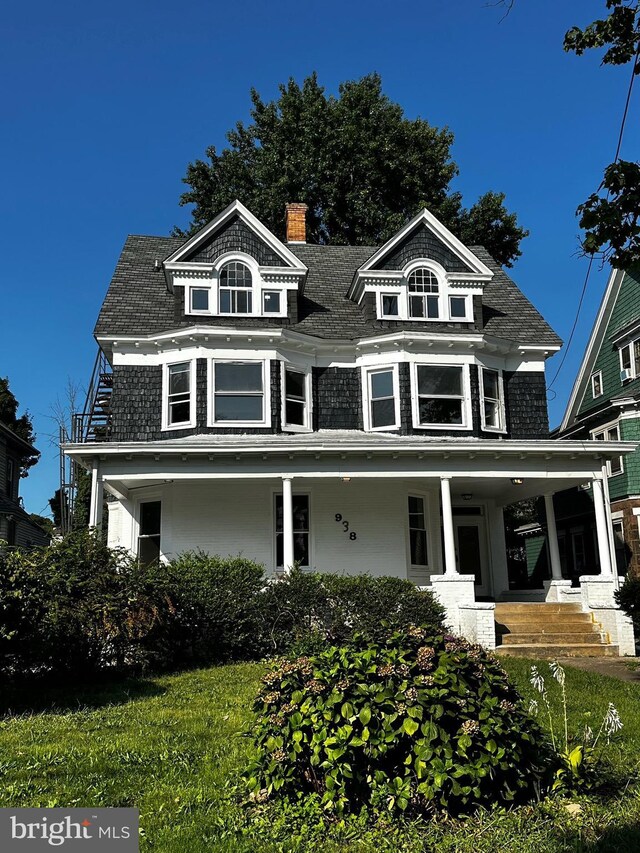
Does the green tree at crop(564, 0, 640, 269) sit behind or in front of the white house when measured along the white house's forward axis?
in front

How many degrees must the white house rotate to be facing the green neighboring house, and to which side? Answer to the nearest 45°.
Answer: approximately 135° to its left

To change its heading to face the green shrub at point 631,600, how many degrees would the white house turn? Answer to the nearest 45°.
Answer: approximately 45° to its left

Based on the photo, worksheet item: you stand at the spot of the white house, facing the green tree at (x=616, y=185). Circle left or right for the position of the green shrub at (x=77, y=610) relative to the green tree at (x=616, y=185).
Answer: right

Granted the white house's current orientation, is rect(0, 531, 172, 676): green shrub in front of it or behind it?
in front

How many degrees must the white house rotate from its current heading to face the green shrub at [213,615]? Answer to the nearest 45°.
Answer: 0° — it already faces it

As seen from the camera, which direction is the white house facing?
toward the camera

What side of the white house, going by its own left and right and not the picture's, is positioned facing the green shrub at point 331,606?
front
